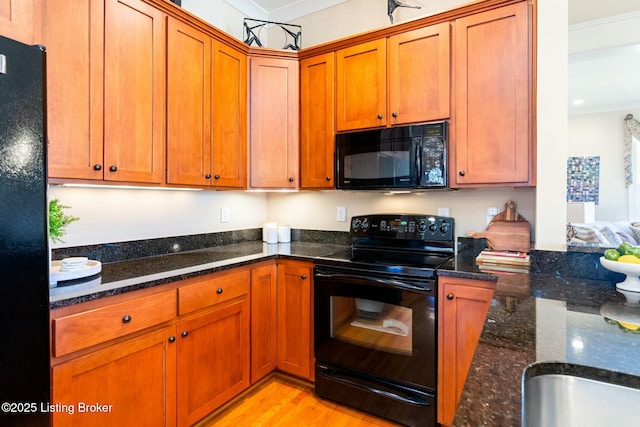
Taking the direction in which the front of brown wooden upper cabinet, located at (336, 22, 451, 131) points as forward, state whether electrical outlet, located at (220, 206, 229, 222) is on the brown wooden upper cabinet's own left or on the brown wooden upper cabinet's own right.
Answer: on the brown wooden upper cabinet's own right

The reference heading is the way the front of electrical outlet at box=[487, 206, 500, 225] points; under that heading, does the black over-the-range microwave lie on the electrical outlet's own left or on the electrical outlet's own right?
on the electrical outlet's own right

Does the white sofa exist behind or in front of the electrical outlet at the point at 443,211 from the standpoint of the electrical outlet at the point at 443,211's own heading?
behind

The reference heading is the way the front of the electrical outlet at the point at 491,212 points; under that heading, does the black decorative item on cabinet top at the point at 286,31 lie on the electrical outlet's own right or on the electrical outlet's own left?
on the electrical outlet's own right

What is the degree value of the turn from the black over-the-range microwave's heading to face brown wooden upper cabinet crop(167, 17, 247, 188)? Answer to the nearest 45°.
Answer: approximately 45° to its right

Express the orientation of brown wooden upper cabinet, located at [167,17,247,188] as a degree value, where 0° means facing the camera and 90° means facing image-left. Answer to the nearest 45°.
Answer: approximately 315°

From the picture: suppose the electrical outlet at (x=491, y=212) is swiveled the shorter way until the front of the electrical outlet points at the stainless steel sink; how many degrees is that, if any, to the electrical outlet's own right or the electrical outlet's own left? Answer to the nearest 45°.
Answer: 0° — it already faces it

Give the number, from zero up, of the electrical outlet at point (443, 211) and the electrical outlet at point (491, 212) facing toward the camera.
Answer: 2

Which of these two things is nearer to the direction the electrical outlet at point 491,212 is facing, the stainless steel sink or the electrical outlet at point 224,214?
the stainless steel sink
